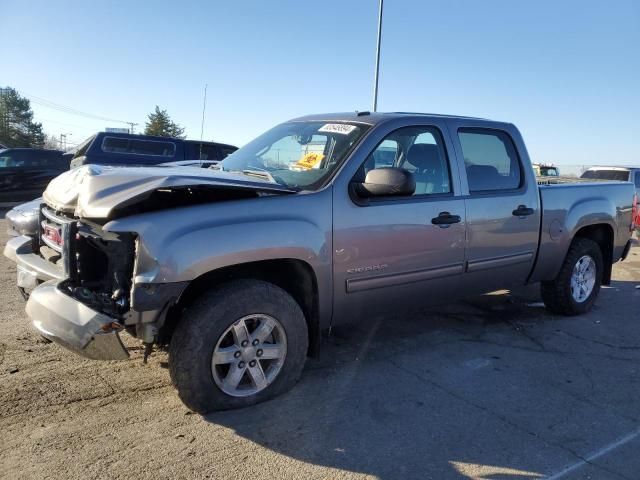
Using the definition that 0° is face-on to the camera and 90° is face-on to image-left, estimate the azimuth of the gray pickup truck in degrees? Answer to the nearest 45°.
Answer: approximately 45°
